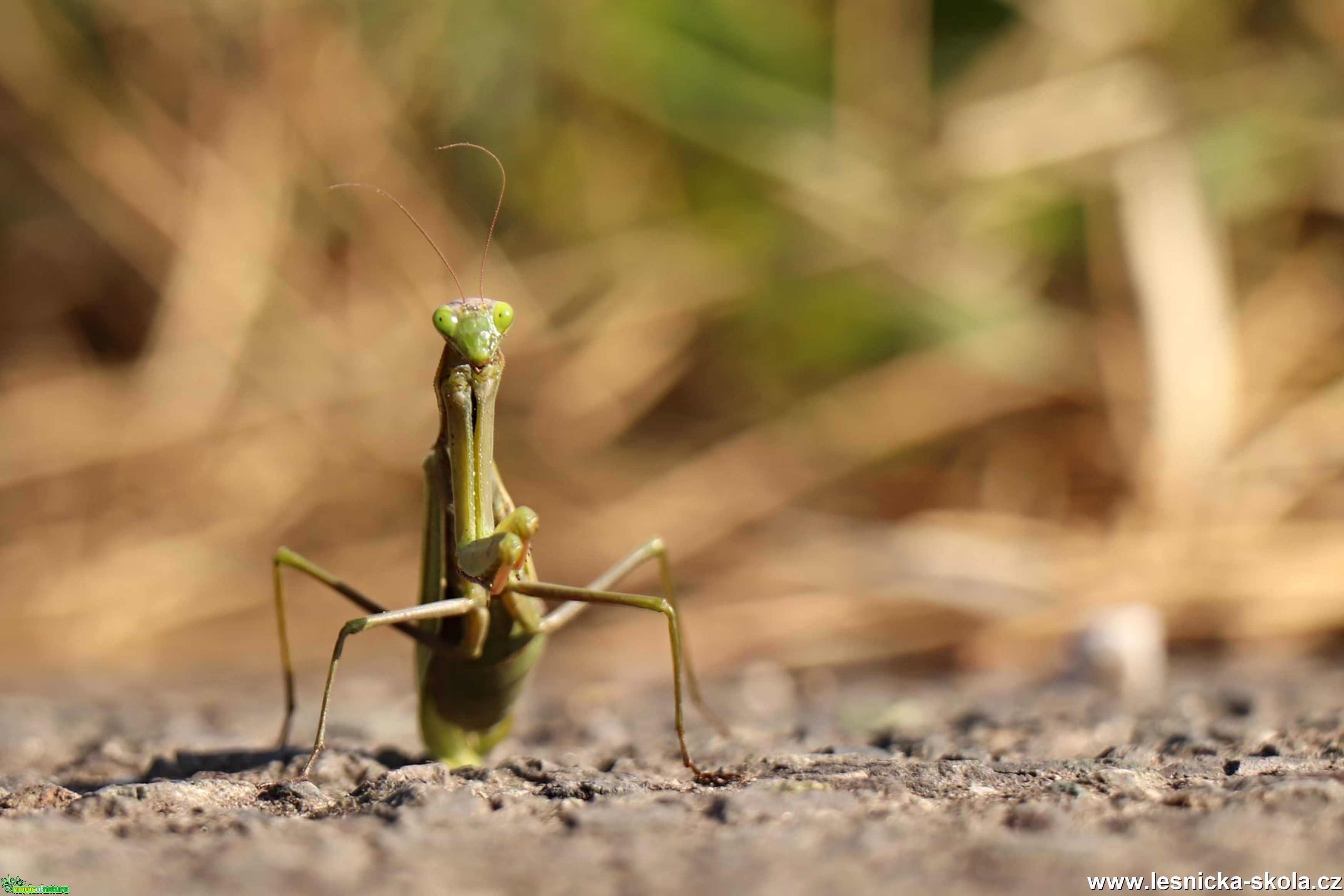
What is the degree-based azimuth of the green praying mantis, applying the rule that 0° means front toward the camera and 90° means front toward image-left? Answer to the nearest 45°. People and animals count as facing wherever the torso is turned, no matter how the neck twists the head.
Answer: approximately 0°
